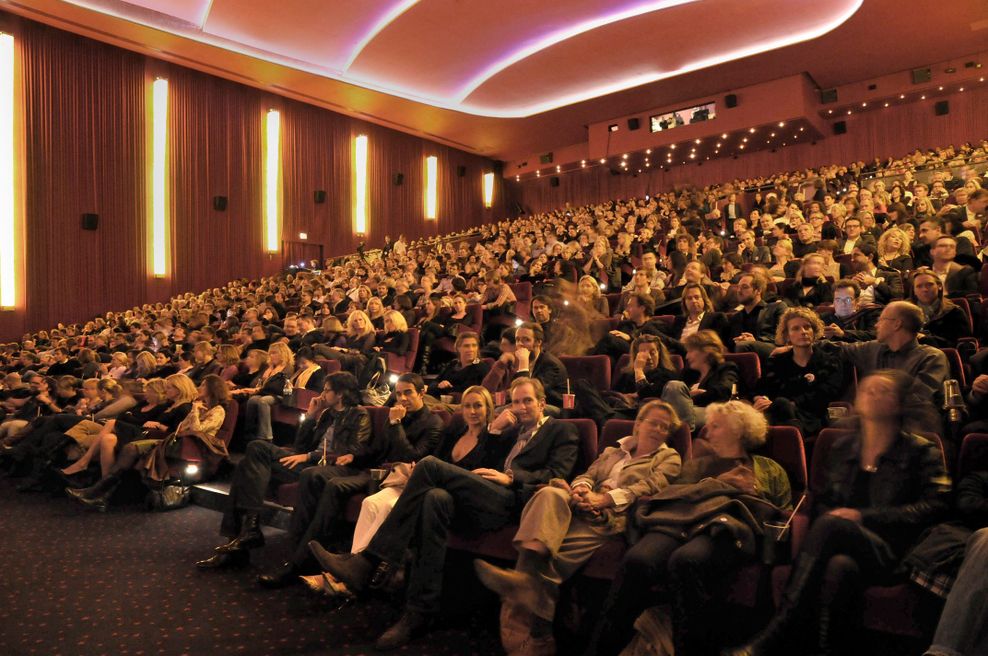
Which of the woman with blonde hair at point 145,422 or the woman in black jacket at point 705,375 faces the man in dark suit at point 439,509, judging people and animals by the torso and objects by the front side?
the woman in black jacket

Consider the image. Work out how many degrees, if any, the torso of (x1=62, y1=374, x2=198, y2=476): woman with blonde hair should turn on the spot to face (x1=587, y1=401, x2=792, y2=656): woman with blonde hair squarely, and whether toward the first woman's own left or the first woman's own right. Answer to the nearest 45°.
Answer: approximately 90° to the first woman's own left

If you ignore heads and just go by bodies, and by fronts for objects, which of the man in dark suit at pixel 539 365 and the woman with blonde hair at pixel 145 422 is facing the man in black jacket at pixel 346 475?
the man in dark suit

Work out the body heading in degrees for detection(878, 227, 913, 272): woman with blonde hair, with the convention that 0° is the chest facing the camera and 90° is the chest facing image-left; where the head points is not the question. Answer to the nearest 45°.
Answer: approximately 45°

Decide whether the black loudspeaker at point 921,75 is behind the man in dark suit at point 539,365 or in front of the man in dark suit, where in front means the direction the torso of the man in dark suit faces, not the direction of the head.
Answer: behind

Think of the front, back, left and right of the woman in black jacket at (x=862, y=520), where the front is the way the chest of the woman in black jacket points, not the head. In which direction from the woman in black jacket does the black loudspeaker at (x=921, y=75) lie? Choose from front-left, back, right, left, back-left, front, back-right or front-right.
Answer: back-right

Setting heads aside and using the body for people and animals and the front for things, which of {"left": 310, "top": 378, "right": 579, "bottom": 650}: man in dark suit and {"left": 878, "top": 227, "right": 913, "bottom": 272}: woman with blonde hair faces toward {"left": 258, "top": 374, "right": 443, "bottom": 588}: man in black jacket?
the woman with blonde hair

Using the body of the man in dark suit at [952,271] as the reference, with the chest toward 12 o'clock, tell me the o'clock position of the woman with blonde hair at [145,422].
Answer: The woman with blonde hair is roughly at 1 o'clock from the man in dark suit.

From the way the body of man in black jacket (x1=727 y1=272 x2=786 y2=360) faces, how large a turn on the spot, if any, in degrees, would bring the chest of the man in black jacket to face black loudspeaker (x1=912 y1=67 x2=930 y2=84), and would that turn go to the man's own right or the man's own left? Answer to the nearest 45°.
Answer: approximately 135° to the man's own right
